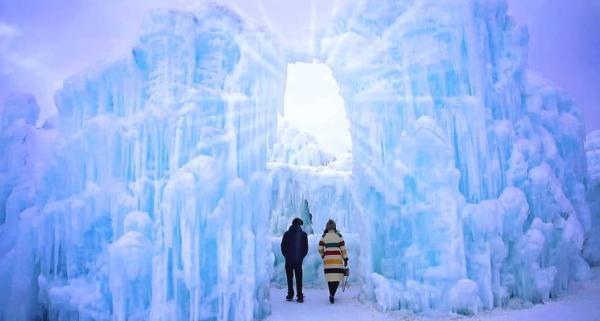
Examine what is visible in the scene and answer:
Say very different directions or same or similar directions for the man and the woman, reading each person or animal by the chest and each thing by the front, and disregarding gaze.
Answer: same or similar directions

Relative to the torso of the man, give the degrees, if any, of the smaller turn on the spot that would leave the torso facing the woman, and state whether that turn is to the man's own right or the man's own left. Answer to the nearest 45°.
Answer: approximately 90° to the man's own right

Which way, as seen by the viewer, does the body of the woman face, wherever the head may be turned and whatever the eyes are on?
away from the camera

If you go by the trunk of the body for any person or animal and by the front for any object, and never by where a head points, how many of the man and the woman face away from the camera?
2

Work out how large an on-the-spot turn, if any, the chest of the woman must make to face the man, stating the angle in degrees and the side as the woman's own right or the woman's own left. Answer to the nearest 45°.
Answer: approximately 90° to the woman's own left

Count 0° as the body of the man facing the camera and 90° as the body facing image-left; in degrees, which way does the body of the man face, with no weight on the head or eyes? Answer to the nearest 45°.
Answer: approximately 180°
